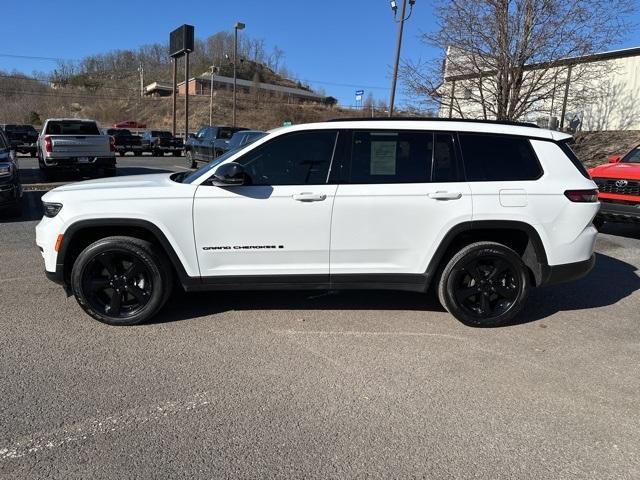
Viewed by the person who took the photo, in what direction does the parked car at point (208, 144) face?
facing the viewer and to the left of the viewer

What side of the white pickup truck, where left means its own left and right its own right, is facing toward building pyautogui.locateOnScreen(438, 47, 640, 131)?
right

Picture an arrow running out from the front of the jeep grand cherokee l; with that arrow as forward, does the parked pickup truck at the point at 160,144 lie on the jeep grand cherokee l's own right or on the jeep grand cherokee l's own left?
on the jeep grand cherokee l's own right

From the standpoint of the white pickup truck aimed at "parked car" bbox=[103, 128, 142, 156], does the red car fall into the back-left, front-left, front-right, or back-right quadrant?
back-right

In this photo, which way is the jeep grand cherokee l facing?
to the viewer's left

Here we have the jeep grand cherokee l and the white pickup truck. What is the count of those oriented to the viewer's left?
1

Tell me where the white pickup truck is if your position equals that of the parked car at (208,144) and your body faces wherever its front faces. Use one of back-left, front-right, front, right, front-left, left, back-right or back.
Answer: front

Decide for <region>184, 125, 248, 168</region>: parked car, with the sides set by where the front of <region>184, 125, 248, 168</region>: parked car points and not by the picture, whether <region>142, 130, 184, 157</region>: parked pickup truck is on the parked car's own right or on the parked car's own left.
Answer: on the parked car's own right

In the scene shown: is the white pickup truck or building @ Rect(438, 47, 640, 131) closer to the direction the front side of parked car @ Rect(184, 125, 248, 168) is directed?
the white pickup truck

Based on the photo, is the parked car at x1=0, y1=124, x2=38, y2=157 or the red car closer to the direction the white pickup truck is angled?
the parked car

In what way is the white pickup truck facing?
away from the camera

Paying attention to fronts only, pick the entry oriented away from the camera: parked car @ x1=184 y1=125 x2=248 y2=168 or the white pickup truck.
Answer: the white pickup truck

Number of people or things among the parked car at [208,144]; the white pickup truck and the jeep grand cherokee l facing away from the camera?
1
